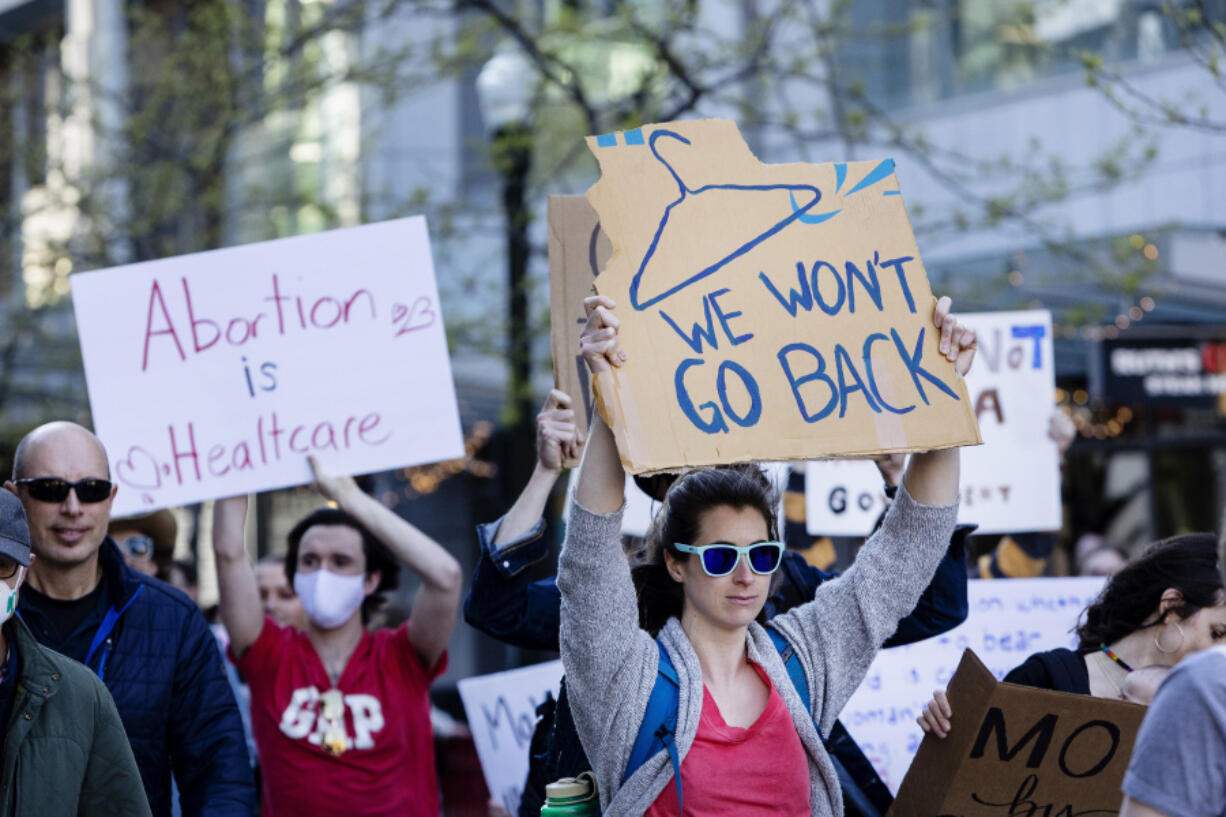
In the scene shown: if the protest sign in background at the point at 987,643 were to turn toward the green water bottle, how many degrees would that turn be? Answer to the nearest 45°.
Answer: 0° — it already faces it

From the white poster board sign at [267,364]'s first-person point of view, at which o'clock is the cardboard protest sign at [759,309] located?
The cardboard protest sign is roughly at 11 o'clock from the white poster board sign.

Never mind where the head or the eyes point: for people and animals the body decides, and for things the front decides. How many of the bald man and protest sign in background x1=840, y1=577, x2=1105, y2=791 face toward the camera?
2

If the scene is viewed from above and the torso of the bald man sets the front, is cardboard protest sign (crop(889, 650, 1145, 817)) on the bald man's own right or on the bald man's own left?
on the bald man's own left

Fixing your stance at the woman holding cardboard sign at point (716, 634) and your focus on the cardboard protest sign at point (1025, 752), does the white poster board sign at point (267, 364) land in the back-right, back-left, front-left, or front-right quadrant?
back-left

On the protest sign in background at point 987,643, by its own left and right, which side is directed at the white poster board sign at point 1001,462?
back

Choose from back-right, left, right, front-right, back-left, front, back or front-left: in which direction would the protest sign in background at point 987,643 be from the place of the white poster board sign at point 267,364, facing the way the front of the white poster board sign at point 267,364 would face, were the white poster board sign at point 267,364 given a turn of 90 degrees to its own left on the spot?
front

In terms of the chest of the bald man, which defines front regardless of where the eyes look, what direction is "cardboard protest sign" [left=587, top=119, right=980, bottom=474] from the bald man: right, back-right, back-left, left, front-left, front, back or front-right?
front-left
